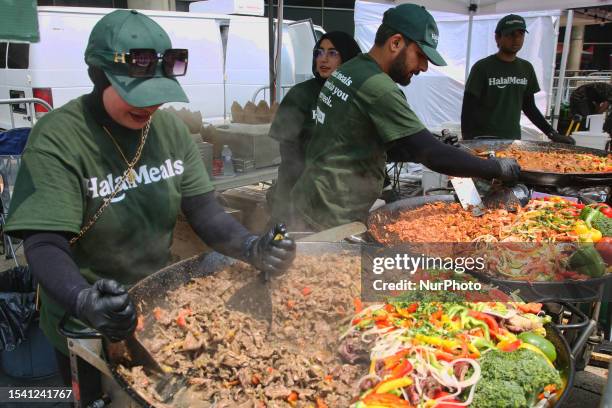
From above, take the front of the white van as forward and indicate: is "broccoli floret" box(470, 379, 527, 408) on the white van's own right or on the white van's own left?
on the white van's own right

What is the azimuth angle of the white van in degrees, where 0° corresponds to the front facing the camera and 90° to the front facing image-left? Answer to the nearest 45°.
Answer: approximately 225°

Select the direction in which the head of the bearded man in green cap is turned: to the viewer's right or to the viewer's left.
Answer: to the viewer's right

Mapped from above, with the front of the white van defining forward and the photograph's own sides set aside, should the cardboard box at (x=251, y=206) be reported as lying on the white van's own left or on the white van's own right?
on the white van's own right

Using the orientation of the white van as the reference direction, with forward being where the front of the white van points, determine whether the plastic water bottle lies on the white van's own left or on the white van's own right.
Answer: on the white van's own right
